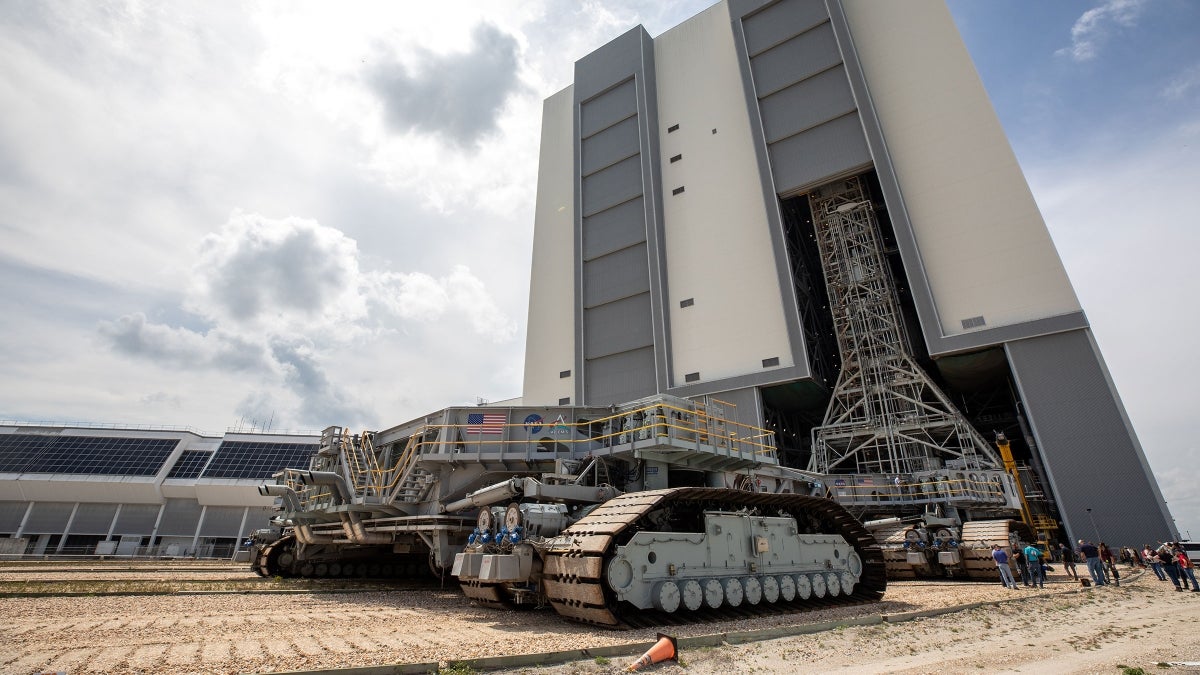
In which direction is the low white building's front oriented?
toward the camera

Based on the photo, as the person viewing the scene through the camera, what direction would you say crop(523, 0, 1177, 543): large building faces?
facing the viewer and to the left of the viewer

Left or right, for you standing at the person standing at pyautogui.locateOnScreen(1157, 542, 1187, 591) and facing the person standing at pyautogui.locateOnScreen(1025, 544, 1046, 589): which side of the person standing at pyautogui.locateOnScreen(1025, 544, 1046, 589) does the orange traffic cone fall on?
left

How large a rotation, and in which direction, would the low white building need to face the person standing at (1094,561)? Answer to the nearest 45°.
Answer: approximately 45° to its left

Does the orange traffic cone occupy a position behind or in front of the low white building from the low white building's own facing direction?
in front

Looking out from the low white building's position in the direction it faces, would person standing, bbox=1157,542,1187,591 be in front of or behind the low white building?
in front

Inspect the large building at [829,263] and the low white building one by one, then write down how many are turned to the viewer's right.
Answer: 0

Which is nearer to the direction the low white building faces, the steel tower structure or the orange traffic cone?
the orange traffic cone
